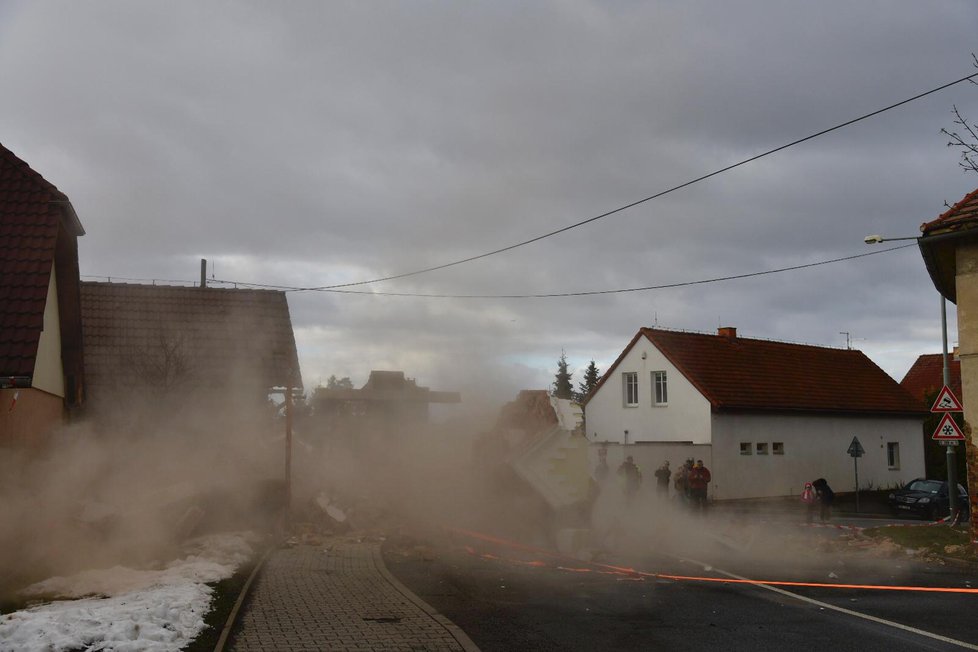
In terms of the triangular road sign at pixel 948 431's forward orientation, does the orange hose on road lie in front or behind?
in front

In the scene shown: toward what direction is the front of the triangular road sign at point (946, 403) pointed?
toward the camera

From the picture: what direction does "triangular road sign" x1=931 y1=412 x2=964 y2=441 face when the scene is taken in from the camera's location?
facing the viewer

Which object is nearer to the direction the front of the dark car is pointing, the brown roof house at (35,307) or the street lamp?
the brown roof house
